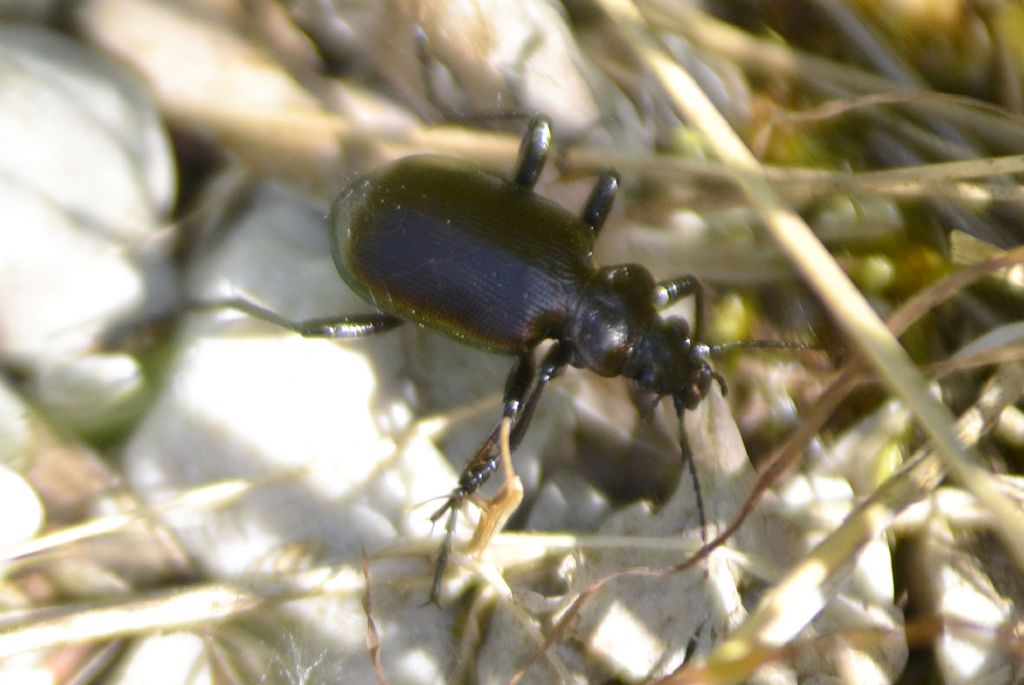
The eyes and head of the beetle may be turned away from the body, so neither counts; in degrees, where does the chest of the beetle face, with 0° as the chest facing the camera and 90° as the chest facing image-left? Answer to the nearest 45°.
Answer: approximately 315°

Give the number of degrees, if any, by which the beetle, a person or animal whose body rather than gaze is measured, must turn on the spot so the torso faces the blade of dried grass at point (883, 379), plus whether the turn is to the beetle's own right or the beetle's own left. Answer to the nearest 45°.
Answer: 0° — it already faces it
